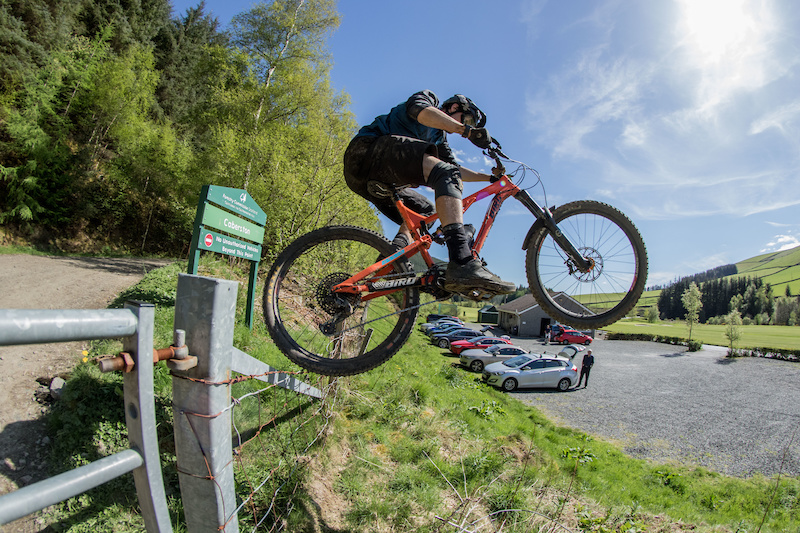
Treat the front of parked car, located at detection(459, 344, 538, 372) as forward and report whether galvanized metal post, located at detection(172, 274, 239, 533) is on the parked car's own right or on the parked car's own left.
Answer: on the parked car's own left

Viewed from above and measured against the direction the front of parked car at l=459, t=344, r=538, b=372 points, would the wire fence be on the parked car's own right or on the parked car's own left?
on the parked car's own left

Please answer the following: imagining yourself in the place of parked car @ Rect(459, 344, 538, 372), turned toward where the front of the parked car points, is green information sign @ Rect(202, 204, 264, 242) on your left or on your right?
on your left

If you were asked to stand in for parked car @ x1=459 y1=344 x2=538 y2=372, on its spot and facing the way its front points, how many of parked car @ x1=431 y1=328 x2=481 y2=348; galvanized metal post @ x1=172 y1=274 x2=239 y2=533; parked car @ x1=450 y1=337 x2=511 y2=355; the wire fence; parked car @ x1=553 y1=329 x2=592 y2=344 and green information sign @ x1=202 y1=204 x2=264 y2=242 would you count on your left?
3

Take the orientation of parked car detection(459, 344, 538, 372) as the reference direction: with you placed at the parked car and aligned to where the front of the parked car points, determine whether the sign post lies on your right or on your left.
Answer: on your left

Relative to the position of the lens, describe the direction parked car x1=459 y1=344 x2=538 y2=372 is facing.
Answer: facing to the left of the viewer

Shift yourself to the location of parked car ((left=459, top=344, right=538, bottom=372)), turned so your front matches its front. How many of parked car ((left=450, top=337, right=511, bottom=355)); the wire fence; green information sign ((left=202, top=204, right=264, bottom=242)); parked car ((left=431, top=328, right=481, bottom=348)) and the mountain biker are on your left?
3
